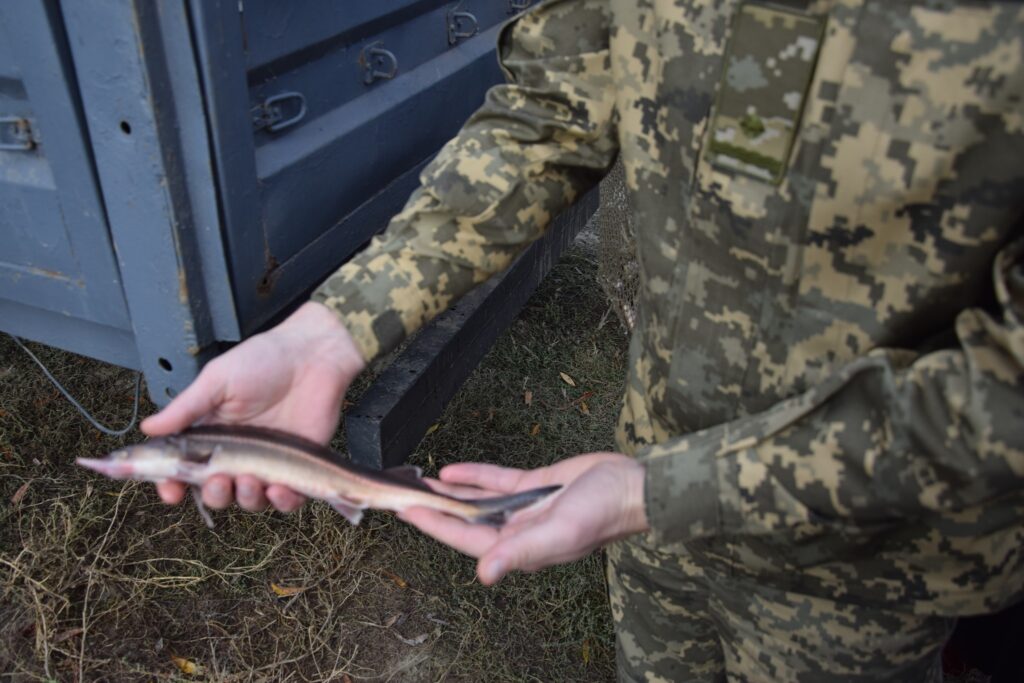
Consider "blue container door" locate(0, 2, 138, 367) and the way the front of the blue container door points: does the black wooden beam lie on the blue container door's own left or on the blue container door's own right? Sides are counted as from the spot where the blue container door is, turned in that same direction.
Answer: on the blue container door's own left

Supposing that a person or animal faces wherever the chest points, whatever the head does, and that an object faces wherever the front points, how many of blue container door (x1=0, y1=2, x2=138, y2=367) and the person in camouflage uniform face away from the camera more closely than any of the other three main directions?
0

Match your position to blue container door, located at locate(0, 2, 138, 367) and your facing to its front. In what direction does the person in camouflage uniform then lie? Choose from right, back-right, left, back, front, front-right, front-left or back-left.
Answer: left

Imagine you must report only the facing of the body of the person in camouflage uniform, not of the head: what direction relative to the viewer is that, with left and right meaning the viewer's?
facing the viewer and to the left of the viewer
